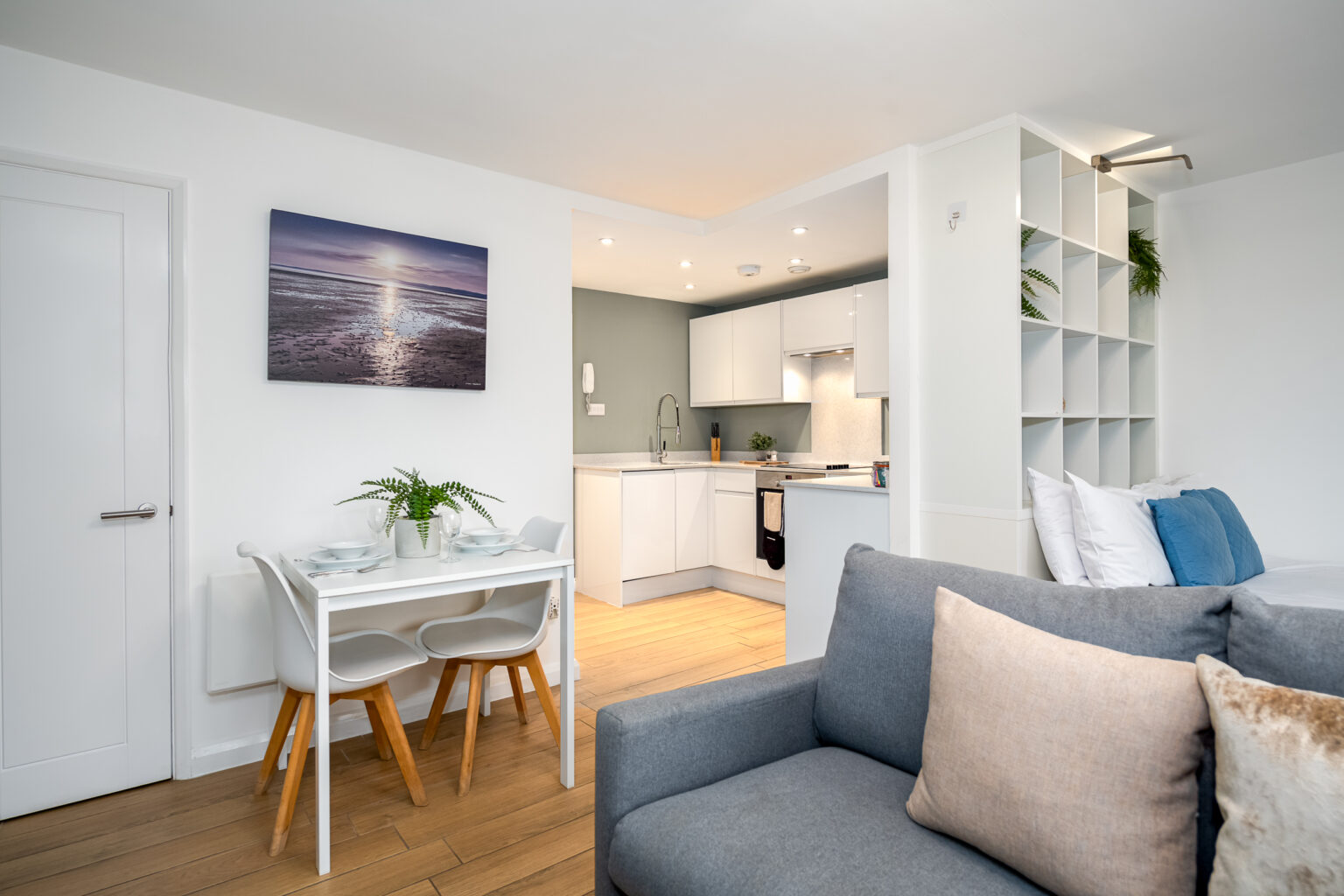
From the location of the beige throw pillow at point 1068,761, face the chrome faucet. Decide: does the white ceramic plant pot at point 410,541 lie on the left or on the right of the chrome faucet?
left

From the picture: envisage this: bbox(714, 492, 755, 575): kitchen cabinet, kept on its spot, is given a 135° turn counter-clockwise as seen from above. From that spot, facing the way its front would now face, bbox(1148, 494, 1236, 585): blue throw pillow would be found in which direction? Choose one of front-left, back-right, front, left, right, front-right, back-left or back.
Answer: front-right

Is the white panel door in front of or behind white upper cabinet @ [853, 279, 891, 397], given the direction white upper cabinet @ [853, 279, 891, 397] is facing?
in front

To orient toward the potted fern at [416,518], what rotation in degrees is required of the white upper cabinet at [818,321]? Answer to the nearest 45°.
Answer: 0° — it already faces it

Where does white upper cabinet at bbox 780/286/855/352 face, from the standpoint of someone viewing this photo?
facing the viewer and to the left of the viewer

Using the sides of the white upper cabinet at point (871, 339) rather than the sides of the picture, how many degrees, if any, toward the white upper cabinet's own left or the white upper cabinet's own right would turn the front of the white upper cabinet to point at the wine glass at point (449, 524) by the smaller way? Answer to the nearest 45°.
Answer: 0° — it already faces it

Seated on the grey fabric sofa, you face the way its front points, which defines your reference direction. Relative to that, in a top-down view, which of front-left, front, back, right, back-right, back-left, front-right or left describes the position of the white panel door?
front-right

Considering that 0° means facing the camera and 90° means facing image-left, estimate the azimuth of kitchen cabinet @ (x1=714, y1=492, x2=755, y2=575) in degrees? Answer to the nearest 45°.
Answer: approximately 45°
